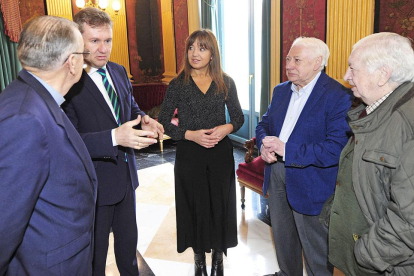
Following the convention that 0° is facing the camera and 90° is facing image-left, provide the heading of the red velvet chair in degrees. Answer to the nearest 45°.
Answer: approximately 45°

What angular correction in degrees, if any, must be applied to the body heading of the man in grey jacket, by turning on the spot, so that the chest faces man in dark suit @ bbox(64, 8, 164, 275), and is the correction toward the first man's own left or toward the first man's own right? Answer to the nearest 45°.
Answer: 0° — they already face them

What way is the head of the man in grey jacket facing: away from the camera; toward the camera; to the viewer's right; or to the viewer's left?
to the viewer's left

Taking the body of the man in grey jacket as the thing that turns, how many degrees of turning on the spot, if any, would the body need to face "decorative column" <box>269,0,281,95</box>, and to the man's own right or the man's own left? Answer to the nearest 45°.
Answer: approximately 90° to the man's own right

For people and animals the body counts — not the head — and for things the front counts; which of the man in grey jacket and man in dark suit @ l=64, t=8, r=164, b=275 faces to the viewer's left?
the man in grey jacket

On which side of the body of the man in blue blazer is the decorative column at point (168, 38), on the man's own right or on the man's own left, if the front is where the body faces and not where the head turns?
on the man's own right

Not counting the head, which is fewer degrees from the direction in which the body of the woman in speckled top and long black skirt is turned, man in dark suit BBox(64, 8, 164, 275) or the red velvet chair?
the man in dark suit

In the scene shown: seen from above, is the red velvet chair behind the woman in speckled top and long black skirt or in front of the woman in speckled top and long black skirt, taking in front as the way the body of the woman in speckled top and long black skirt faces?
behind

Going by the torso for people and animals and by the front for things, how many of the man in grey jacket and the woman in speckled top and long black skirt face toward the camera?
1

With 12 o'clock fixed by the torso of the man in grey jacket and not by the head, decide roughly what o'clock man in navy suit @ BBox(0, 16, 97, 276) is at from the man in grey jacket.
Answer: The man in navy suit is roughly at 11 o'clock from the man in grey jacket.

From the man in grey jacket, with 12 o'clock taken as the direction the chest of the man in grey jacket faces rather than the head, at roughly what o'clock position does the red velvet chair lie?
The red velvet chair is roughly at 2 o'clock from the man in grey jacket.

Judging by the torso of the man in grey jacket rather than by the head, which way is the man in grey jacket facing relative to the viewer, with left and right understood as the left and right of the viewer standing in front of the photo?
facing to the left of the viewer

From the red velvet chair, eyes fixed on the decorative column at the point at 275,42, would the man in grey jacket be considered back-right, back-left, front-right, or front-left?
back-right
